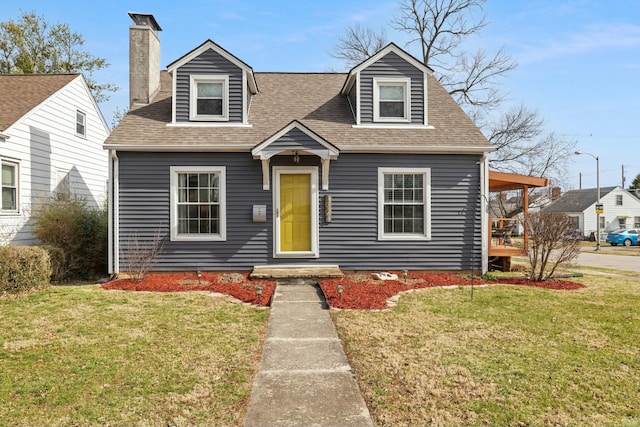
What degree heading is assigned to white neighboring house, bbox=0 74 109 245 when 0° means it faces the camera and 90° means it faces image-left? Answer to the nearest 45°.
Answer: approximately 45°

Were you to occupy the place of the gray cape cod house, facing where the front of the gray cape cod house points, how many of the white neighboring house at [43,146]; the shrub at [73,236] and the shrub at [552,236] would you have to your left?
1

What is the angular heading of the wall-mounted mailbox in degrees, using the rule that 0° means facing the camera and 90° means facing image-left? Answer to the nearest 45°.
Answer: approximately 0°

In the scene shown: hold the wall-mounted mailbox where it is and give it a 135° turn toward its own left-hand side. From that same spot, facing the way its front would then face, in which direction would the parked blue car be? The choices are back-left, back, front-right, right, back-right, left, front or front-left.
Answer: front

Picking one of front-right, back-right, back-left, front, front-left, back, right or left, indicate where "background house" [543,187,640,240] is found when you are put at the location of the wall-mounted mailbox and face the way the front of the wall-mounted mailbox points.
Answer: back-left

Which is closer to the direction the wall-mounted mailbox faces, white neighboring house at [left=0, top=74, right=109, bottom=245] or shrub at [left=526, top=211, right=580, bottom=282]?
the shrub
